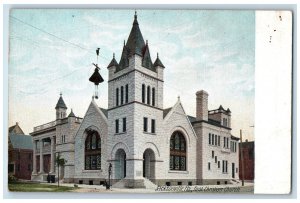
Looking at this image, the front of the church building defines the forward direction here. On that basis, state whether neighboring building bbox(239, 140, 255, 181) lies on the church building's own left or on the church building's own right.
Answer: on the church building's own left

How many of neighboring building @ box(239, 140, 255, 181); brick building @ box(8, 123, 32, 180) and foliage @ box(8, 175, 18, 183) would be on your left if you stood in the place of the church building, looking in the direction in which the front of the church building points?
1

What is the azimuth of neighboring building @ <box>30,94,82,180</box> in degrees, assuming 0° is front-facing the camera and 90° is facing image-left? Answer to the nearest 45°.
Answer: approximately 45°

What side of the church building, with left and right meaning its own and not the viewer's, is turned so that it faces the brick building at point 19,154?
right

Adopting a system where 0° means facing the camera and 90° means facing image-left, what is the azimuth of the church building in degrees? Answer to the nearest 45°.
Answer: approximately 0°
